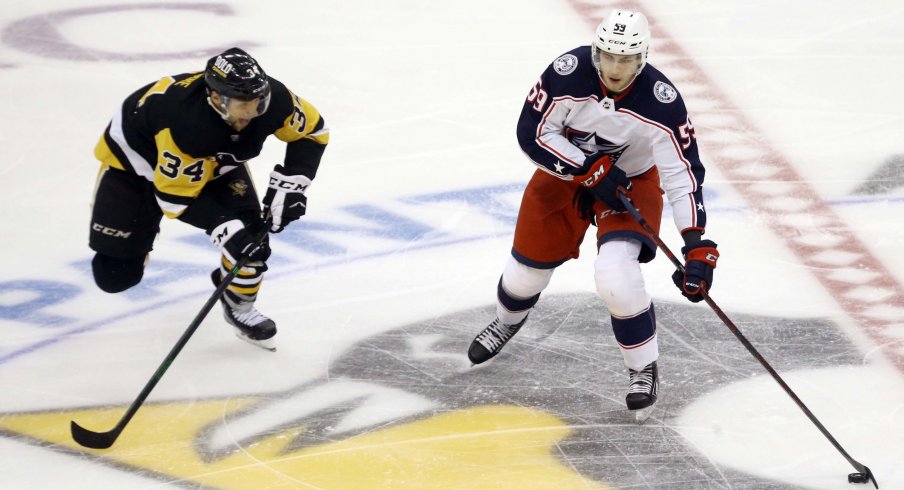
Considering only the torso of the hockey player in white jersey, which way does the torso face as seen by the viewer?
toward the camera

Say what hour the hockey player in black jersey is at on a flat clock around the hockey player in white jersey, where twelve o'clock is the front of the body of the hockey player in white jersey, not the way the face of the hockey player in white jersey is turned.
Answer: The hockey player in black jersey is roughly at 3 o'clock from the hockey player in white jersey.

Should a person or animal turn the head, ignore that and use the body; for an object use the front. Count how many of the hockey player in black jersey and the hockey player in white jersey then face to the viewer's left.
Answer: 0

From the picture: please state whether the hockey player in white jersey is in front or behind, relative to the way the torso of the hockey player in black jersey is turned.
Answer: in front

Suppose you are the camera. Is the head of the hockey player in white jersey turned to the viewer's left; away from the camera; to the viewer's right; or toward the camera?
toward the camera

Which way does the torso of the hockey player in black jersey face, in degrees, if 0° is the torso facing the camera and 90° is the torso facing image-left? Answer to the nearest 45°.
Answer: approximately 315°
